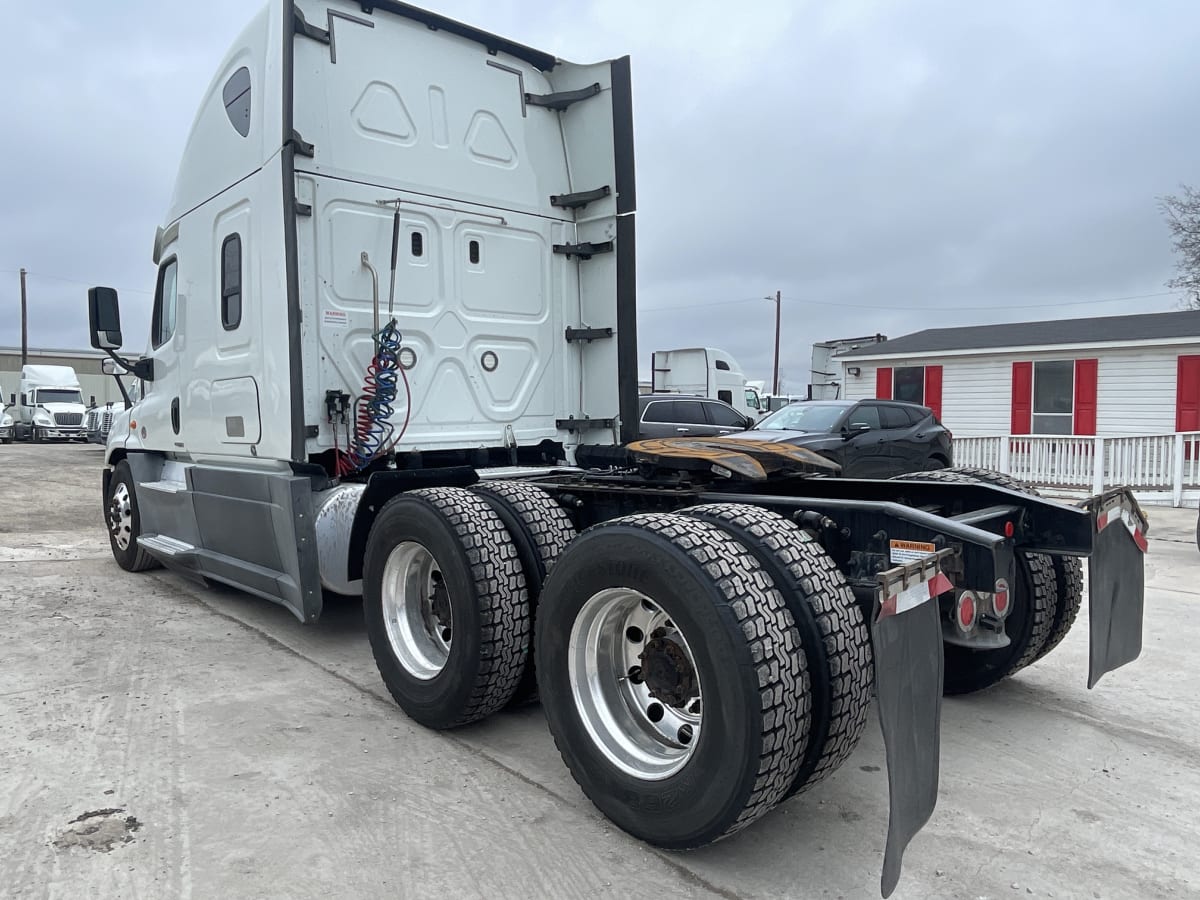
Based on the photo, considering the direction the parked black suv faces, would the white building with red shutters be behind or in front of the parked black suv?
behind

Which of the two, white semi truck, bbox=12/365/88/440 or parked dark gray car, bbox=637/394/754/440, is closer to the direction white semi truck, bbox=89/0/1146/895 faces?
the white semi truck

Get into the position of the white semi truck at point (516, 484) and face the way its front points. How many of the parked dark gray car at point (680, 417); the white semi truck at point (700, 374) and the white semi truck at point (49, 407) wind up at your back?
0

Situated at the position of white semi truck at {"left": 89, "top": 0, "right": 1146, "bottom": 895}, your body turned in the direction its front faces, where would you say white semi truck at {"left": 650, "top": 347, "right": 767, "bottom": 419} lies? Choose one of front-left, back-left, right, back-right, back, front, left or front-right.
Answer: front-right

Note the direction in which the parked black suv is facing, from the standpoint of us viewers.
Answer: facing the viewer and to the left of the viewer

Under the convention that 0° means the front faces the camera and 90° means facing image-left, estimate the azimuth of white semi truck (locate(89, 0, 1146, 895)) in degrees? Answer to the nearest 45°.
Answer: approximately 135°

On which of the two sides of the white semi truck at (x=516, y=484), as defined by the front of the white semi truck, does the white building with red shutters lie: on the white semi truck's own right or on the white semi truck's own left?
on the white semi truck's own right

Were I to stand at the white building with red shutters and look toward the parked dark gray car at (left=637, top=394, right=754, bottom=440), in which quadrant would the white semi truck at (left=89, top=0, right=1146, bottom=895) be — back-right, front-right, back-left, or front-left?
front-left
